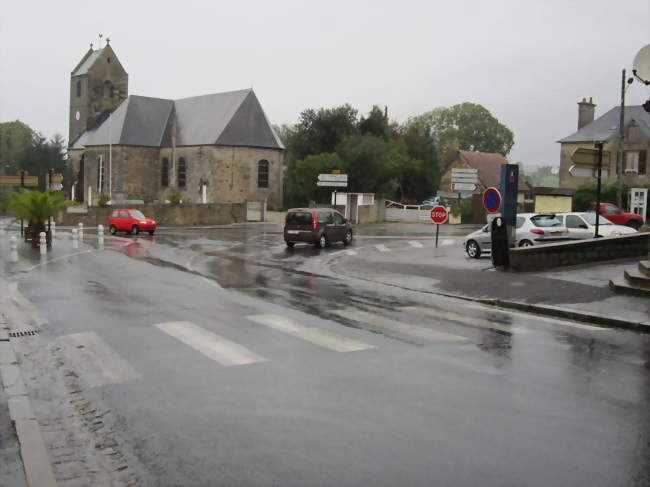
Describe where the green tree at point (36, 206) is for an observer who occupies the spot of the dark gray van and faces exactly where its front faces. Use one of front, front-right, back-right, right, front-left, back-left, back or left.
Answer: back-left

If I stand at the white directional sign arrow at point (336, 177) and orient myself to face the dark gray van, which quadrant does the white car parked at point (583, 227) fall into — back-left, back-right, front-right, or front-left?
front-left

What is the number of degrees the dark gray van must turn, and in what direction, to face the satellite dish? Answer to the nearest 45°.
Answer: approximately 135° to its right

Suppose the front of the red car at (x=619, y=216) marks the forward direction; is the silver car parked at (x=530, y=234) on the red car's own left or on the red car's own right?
on the red car's own right

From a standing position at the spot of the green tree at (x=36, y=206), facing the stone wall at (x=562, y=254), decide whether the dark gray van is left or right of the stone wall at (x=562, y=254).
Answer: left

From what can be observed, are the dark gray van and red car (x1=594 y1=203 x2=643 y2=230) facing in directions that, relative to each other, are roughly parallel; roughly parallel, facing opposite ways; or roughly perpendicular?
roughly perpendicular

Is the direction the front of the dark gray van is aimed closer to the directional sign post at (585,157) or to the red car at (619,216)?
the red car
